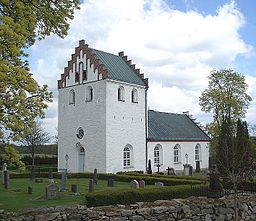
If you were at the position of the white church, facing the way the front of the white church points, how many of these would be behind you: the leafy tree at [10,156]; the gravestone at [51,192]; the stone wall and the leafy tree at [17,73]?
0

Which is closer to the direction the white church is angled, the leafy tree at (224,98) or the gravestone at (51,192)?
the gravestone

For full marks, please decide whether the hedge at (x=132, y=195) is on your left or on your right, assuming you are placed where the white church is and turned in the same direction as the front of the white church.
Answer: on your left

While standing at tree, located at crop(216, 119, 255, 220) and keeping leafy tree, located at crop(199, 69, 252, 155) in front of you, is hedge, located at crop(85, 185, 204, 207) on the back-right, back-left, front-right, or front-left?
back-left

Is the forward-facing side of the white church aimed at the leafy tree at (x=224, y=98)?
no

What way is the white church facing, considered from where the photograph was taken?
facing the viewer and to the left of the viewer

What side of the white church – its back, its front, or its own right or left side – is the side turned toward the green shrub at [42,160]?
right

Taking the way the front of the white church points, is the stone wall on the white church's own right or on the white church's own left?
on the white church's own left

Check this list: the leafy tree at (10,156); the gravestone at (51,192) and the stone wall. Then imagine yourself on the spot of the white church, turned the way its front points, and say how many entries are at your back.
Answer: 0

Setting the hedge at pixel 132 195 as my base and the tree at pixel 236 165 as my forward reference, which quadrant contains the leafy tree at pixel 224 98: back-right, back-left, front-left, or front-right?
front-left

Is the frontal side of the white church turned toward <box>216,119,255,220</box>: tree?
no

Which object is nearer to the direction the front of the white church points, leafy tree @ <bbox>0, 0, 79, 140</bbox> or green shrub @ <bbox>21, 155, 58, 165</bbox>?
the leafy tree

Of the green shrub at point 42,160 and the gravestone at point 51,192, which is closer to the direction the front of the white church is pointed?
the gravestone
